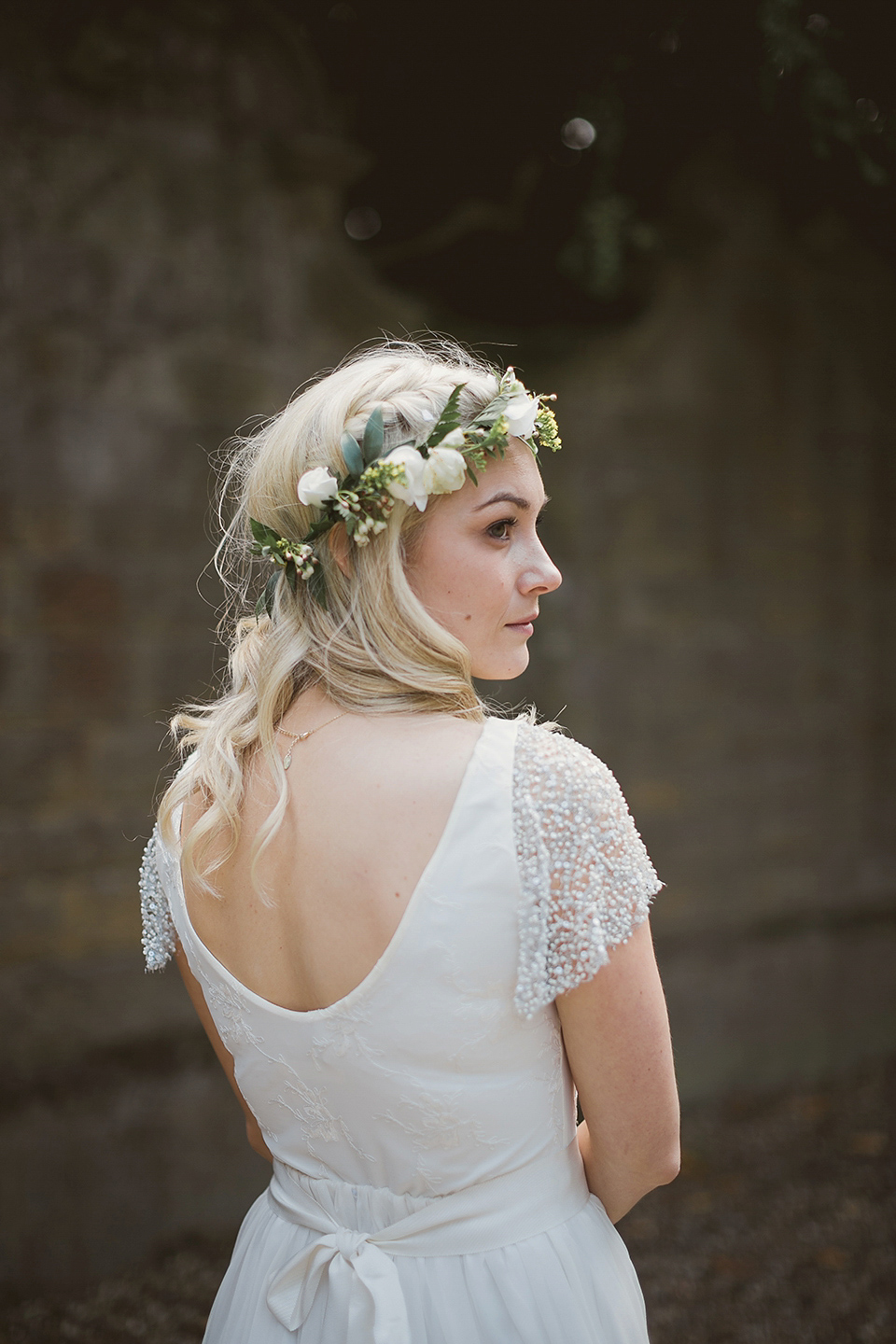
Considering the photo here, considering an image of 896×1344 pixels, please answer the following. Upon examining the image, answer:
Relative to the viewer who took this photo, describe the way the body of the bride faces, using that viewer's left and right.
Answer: facing away from the viewer and to the right of the viewer

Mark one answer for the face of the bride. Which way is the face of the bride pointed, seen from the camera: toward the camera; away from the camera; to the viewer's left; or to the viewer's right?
to the viewer's right
